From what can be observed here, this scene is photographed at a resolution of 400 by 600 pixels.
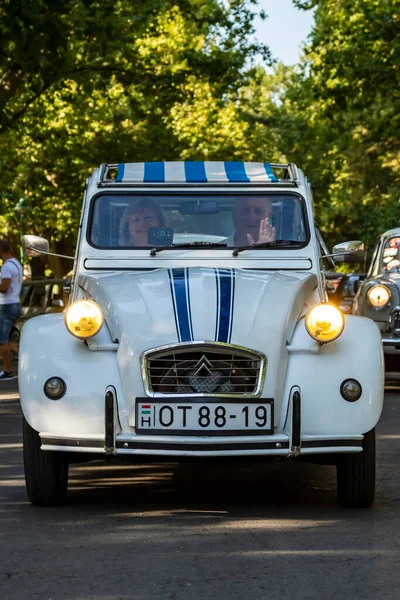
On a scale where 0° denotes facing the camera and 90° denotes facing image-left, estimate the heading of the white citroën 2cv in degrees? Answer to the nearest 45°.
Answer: approximately 0°

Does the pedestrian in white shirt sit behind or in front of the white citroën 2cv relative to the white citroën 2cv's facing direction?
behind
